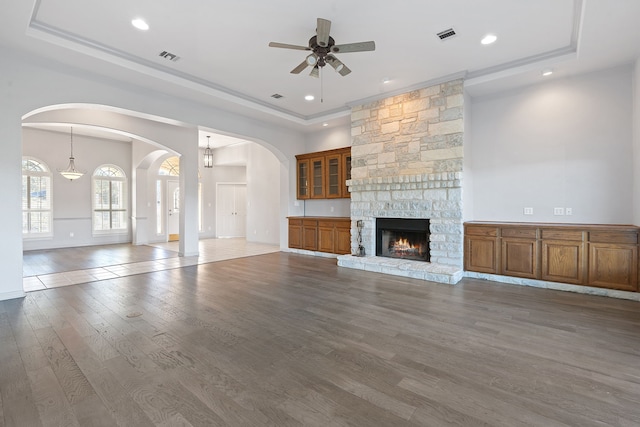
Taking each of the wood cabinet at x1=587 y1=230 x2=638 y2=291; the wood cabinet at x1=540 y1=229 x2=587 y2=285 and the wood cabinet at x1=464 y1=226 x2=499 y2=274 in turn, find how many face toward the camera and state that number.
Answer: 3

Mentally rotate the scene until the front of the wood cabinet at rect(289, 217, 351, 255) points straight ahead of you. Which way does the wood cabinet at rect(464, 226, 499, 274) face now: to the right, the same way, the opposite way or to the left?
the same way

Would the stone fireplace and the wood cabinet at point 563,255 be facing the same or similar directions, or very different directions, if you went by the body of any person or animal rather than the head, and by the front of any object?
same or similar directions

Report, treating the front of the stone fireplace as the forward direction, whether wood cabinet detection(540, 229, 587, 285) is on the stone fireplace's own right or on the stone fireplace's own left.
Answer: on the stone fireplace's own left

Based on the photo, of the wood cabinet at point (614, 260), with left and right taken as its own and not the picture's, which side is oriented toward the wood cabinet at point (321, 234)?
right

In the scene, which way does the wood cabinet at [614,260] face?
toward the camera

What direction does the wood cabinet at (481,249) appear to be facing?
toward the camera

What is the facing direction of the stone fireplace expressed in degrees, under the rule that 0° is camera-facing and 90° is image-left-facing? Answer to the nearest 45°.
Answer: approximately 45°

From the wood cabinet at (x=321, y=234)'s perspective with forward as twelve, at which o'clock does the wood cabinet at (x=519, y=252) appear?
the wood cabinet at (x=519, y=252) is roughly at 9 o'clock from the wood cabinet at (x=321, y=234).

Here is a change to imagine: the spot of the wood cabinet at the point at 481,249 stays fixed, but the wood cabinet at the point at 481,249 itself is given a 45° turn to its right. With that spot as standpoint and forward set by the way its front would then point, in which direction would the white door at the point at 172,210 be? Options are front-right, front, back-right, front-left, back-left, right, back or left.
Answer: front-right

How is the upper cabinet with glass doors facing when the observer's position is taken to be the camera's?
facing the viewer and to the left of the viewer

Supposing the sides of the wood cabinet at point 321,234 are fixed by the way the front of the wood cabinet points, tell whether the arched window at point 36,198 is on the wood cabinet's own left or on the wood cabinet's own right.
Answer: on the wood cabinet's own right

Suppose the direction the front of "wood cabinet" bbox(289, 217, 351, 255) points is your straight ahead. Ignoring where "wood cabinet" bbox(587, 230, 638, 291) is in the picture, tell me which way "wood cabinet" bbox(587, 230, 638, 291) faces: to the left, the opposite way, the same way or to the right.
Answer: the same way

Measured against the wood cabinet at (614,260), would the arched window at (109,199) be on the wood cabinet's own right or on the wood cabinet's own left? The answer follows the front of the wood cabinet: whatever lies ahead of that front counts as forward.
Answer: on the wood cabinet's own right

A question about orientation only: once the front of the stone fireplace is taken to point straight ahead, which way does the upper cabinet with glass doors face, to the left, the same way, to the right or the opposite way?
the same way
